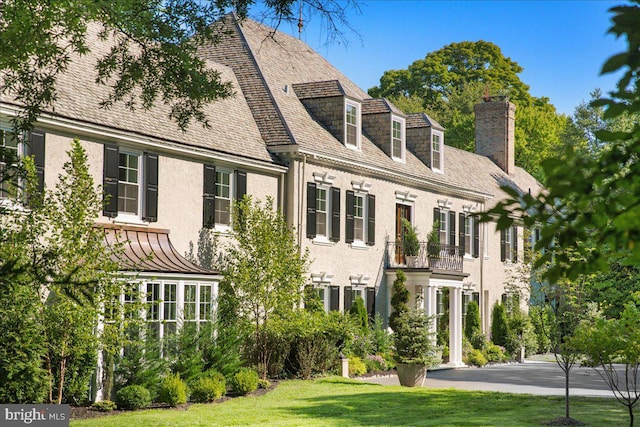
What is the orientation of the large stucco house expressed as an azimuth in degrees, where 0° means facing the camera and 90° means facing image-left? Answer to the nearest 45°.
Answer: approximately 315°

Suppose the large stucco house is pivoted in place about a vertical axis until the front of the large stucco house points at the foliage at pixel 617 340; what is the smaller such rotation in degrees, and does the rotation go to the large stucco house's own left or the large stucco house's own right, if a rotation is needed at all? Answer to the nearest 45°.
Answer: approximately 45° to the large stucco house's own right

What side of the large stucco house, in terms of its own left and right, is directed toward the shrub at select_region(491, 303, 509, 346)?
left

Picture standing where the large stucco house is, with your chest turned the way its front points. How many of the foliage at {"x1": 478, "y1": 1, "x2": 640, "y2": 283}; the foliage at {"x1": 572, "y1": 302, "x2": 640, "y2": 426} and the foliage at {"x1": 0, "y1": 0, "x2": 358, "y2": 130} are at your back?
0

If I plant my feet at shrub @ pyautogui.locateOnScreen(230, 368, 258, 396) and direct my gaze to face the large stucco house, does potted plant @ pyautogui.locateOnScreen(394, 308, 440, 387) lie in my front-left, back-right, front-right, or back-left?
front-right

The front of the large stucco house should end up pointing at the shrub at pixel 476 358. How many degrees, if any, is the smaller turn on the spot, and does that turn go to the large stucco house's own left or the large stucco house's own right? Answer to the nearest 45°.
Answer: approximately 90° to the large stucco house's own left

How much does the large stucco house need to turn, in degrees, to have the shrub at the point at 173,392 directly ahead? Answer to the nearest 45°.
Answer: approximately 45° to its right

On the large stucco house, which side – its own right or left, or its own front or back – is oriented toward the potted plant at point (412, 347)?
front

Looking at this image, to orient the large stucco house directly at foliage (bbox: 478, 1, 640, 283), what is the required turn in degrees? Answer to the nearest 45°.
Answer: approximately 45° to its right

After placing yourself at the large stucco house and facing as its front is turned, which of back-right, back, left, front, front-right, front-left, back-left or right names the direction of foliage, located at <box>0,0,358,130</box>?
front-right

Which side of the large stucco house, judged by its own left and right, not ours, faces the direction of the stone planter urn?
front
